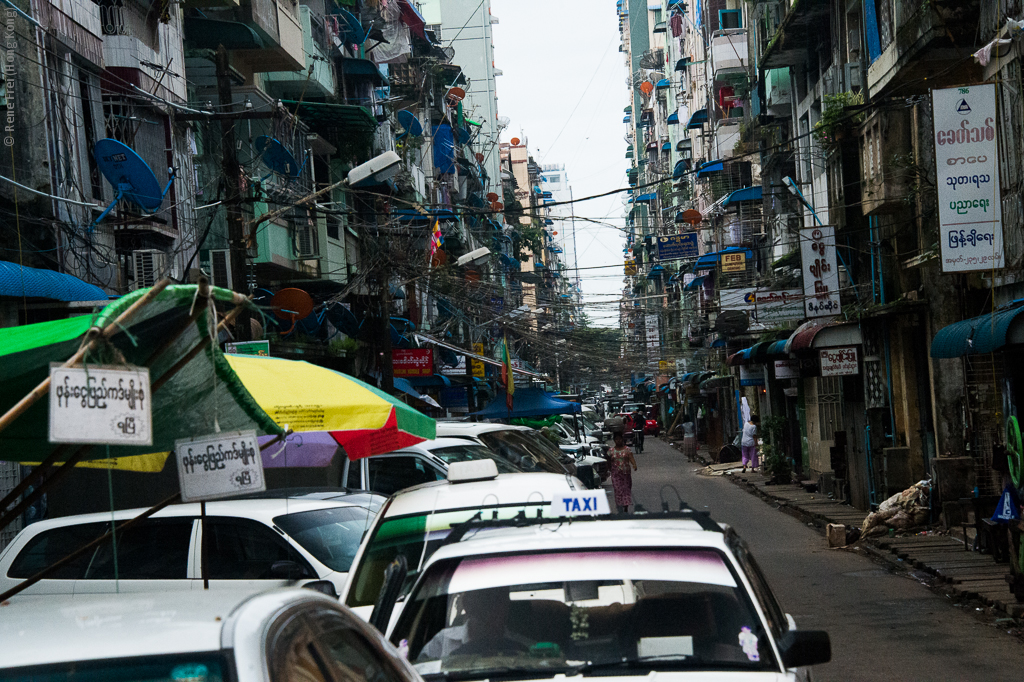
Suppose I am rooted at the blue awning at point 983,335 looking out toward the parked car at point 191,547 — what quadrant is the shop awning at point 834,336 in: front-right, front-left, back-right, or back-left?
back-right

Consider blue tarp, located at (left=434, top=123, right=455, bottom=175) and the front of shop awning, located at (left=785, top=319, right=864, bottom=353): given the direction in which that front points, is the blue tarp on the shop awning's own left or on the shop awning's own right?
on the shop awning's own right

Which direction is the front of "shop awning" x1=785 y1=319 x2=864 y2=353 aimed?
to the viewer's left

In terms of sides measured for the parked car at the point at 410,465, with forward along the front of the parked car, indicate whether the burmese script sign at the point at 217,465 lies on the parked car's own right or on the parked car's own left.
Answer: on the parked car's own right

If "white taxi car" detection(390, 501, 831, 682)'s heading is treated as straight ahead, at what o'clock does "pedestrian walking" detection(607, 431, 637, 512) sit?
The pedestrian walking is roughly at 6 o'clock from the white taxi car.

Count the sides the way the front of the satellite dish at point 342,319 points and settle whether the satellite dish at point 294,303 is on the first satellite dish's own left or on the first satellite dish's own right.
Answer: on the first satellite dish's own right
